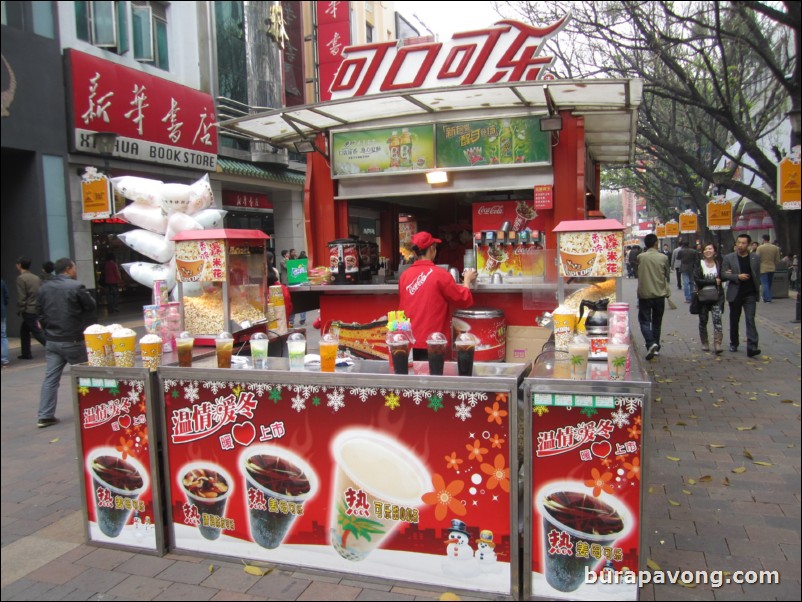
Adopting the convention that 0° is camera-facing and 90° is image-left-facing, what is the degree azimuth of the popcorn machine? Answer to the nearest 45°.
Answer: approximately 45°

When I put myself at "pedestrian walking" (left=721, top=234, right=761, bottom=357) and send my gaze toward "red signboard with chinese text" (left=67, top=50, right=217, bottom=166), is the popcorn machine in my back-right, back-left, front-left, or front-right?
front-left

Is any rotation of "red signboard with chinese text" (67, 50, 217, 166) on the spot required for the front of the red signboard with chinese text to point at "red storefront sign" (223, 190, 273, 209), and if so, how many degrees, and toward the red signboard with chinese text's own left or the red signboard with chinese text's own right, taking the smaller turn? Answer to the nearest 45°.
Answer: approximately 135° to the red signboard with chinese text's own left

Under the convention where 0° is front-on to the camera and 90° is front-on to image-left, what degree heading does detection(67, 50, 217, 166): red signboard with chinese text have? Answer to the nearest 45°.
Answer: approximately 315°

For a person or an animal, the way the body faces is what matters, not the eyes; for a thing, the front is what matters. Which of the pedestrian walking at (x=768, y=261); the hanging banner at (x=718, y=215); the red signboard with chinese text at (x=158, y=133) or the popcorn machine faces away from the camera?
the pedestrian walking

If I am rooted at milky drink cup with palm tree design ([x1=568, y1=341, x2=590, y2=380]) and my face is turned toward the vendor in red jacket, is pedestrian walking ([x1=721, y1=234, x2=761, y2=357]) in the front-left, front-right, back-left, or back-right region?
front-right

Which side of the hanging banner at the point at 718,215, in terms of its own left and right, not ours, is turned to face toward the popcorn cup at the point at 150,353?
front

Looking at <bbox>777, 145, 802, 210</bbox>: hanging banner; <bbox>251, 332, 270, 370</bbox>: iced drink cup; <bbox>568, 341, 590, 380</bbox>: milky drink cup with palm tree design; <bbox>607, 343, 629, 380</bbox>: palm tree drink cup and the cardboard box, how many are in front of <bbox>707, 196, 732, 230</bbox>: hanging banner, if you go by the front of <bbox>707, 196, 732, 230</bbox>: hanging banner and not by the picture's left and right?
5

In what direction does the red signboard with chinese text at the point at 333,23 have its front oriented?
toward the camera

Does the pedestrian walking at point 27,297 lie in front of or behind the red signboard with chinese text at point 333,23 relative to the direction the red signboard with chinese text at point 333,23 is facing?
in front

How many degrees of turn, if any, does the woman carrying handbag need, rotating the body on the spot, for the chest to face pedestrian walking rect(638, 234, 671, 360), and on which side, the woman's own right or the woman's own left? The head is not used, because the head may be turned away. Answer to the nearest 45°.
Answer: approximately 45° to the woman's own right

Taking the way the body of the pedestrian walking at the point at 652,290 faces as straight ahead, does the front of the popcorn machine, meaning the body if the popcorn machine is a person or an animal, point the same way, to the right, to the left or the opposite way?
the opposite way

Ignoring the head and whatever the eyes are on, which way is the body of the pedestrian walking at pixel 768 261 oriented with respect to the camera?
away from the camera
